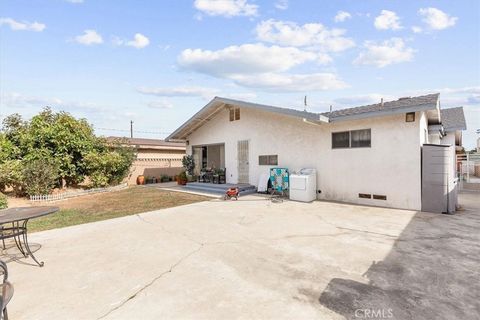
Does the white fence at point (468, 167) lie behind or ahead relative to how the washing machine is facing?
behind

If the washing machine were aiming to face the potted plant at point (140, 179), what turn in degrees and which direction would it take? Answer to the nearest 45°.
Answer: approximately 90° to its right

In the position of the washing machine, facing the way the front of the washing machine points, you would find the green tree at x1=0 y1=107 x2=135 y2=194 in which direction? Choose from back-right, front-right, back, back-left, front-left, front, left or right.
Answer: front-right

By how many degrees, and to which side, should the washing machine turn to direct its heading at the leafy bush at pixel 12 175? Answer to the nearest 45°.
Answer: approximately 45° to its right

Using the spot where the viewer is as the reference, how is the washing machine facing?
facing the viewer and to the left of the viewer

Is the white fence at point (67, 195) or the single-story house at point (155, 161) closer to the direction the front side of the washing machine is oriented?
the white fence

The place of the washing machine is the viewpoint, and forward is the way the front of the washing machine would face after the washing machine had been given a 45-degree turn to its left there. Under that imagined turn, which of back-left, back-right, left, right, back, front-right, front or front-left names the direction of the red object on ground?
right

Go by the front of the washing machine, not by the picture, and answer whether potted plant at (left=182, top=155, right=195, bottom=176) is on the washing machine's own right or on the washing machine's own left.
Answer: on the washing machine's own right

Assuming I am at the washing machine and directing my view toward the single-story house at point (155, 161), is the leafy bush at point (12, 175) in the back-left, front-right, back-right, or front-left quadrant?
front-left

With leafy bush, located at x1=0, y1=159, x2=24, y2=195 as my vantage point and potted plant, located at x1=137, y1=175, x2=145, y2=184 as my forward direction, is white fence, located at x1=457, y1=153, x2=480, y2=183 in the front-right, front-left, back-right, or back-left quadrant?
front-right

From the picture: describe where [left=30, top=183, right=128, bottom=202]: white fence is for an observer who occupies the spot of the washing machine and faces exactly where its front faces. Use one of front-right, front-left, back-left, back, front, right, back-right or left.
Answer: front-right

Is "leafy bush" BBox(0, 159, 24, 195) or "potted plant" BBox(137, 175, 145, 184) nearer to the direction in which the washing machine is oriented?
the leafy bush

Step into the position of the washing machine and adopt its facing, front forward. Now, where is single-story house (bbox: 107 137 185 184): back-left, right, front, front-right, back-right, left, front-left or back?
right
